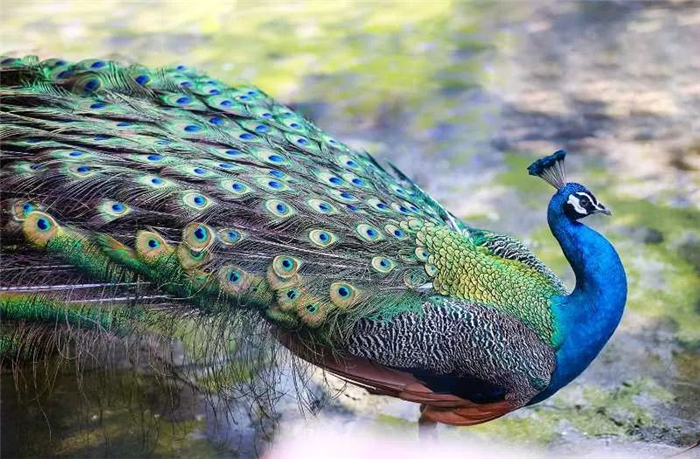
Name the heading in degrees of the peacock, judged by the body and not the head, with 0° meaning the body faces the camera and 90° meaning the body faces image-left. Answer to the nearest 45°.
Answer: approximately 270°
